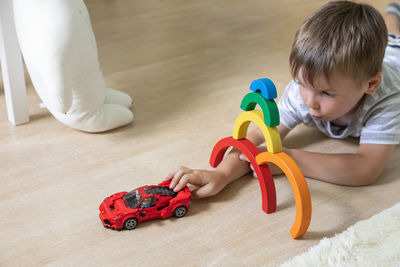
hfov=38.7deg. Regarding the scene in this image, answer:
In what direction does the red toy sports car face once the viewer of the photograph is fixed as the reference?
facing the viewer and to the left of the viewer

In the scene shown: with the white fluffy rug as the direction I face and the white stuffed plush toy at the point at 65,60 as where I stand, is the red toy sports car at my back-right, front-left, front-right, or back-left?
front-right
